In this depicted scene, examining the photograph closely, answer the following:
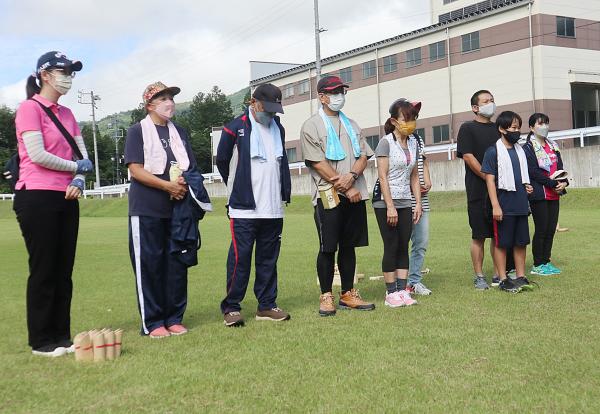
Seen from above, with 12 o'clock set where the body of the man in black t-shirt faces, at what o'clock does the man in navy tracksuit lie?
The man in navy tracksuit is roughly at 3 o'clock from the man in black t-shirt.

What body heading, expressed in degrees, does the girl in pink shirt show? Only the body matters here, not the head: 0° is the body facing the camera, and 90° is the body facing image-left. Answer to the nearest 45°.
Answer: approximately 315°

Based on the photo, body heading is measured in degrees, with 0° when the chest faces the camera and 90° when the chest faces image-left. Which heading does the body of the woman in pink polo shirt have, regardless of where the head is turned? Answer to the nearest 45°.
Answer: approximately 315°

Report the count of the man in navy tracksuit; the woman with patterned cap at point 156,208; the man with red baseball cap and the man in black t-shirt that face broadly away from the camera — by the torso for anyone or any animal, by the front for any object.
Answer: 0

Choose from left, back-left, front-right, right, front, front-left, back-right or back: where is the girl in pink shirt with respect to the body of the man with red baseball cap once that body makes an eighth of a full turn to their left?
front-left

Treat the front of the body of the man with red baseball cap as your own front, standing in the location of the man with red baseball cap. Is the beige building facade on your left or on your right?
on your left

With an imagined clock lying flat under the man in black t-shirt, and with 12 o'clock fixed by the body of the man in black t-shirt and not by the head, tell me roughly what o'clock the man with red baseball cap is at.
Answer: The man with red baseball cap is roughly at 3 o'clock from the man in black t-shirt.

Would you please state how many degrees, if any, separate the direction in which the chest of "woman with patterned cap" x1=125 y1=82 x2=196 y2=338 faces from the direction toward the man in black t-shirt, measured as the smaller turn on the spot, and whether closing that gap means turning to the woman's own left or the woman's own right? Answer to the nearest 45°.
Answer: approximately 45° to the woman's own left

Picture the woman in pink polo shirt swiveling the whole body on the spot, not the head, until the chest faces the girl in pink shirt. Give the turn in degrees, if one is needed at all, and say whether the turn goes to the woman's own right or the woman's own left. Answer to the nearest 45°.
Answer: approximately 45° to the woman's own left

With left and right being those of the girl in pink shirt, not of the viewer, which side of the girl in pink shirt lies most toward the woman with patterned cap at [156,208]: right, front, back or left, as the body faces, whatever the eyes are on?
right

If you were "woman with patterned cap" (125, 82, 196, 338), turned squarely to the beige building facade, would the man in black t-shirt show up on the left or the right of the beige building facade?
right

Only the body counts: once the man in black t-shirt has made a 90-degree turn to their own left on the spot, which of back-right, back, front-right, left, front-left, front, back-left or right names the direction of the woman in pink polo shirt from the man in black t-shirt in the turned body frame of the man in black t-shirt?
back

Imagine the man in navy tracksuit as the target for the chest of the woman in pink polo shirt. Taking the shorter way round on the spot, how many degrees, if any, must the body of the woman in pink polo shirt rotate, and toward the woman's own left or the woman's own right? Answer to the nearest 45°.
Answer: approximately 45° to the woman's own left

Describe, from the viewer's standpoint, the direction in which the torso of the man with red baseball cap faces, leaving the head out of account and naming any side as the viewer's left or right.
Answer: facing the viewer and to the right of the viewer

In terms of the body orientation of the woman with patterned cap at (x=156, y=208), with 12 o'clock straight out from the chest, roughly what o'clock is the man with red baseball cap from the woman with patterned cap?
The man with red baseball cap is roughly at 10 o'clock from the woman with patterned cap.
